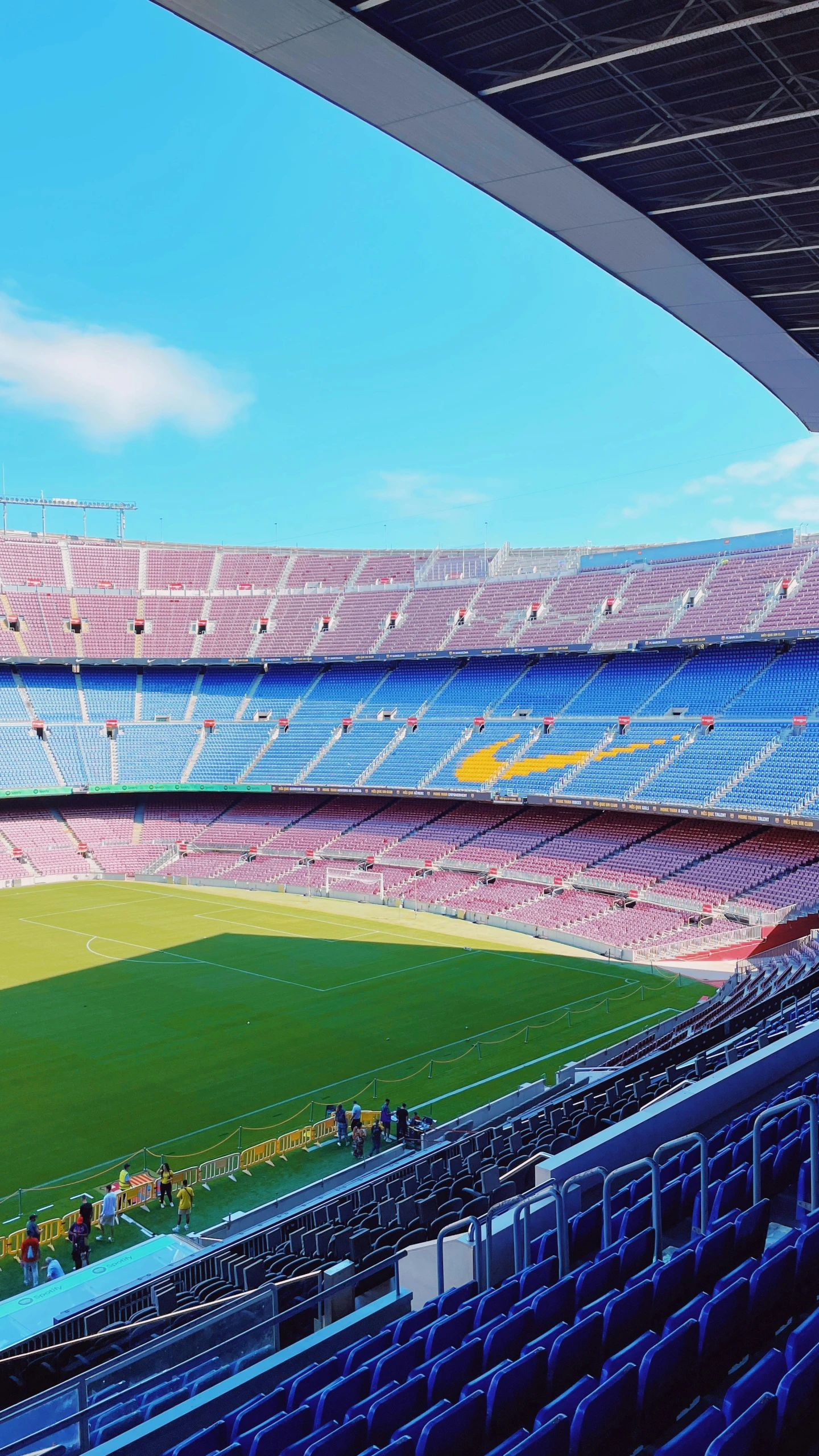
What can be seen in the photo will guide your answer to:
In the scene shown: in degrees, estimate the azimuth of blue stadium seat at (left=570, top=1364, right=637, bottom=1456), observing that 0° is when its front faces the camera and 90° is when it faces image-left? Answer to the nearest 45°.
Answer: approximately 135°

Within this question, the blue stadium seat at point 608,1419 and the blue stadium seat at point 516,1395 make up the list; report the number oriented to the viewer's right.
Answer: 0

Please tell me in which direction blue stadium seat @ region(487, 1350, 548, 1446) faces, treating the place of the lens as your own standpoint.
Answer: facing away from the viewer and to the left of the viewer

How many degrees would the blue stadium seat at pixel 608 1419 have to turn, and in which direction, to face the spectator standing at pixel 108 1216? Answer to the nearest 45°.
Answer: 0° — it already faces them

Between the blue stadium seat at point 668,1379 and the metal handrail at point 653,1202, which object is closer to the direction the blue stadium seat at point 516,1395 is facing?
the metal handrail

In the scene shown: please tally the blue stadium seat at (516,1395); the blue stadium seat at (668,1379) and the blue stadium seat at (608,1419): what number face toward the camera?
0

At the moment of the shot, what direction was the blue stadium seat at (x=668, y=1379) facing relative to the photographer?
facing away from the viewer and to the left of the viewer

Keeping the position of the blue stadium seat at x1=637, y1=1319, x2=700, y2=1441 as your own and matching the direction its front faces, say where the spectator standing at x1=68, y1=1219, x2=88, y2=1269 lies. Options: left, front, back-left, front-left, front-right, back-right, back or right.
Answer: front

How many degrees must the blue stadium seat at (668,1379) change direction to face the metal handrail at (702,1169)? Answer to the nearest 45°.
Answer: approximately 45° to its right

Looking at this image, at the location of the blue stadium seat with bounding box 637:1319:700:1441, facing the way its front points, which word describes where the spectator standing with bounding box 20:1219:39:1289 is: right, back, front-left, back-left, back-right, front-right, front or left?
front
